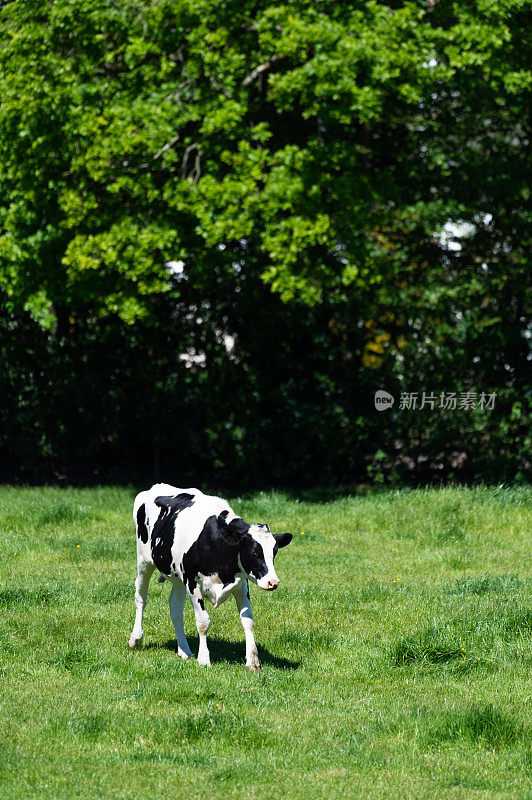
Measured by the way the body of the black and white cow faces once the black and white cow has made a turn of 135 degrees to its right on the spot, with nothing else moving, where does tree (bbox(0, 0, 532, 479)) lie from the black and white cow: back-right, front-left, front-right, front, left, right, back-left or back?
right

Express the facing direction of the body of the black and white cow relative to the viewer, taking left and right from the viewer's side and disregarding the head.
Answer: facing the viewer and to the right of the viewer
